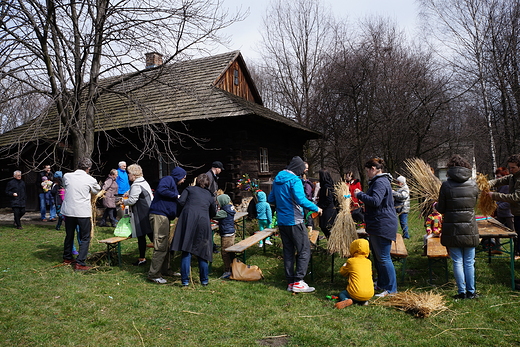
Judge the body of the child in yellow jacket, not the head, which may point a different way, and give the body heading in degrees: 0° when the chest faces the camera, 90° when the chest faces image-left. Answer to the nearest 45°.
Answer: approximately 135°

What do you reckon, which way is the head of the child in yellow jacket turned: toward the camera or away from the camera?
away from the camera

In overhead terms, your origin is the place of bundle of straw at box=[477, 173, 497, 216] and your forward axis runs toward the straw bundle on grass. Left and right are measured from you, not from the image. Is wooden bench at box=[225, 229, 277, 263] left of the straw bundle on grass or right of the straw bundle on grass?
right

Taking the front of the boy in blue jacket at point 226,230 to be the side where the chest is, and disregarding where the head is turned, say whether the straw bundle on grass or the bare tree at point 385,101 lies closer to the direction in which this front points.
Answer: the bare tree

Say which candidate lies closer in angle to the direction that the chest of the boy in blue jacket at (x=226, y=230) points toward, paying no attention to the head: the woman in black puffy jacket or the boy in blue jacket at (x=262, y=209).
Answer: the boy in blue jacket

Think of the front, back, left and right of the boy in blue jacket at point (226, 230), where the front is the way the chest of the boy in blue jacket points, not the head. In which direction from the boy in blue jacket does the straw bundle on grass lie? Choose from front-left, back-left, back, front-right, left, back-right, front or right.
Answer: back

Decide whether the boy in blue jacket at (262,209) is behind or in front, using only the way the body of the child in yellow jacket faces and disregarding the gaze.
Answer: in front

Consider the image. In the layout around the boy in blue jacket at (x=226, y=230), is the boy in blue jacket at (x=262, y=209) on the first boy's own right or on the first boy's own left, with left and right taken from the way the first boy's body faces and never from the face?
on the first boy's own right
